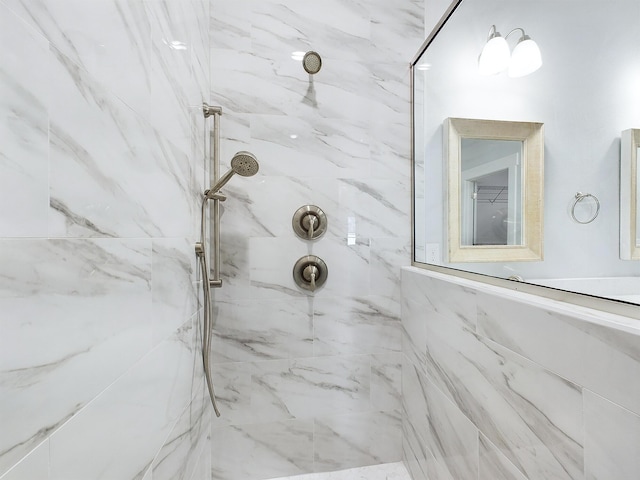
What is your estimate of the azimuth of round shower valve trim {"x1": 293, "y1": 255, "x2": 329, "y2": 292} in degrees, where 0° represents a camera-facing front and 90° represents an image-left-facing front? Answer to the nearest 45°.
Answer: approximately 0°
